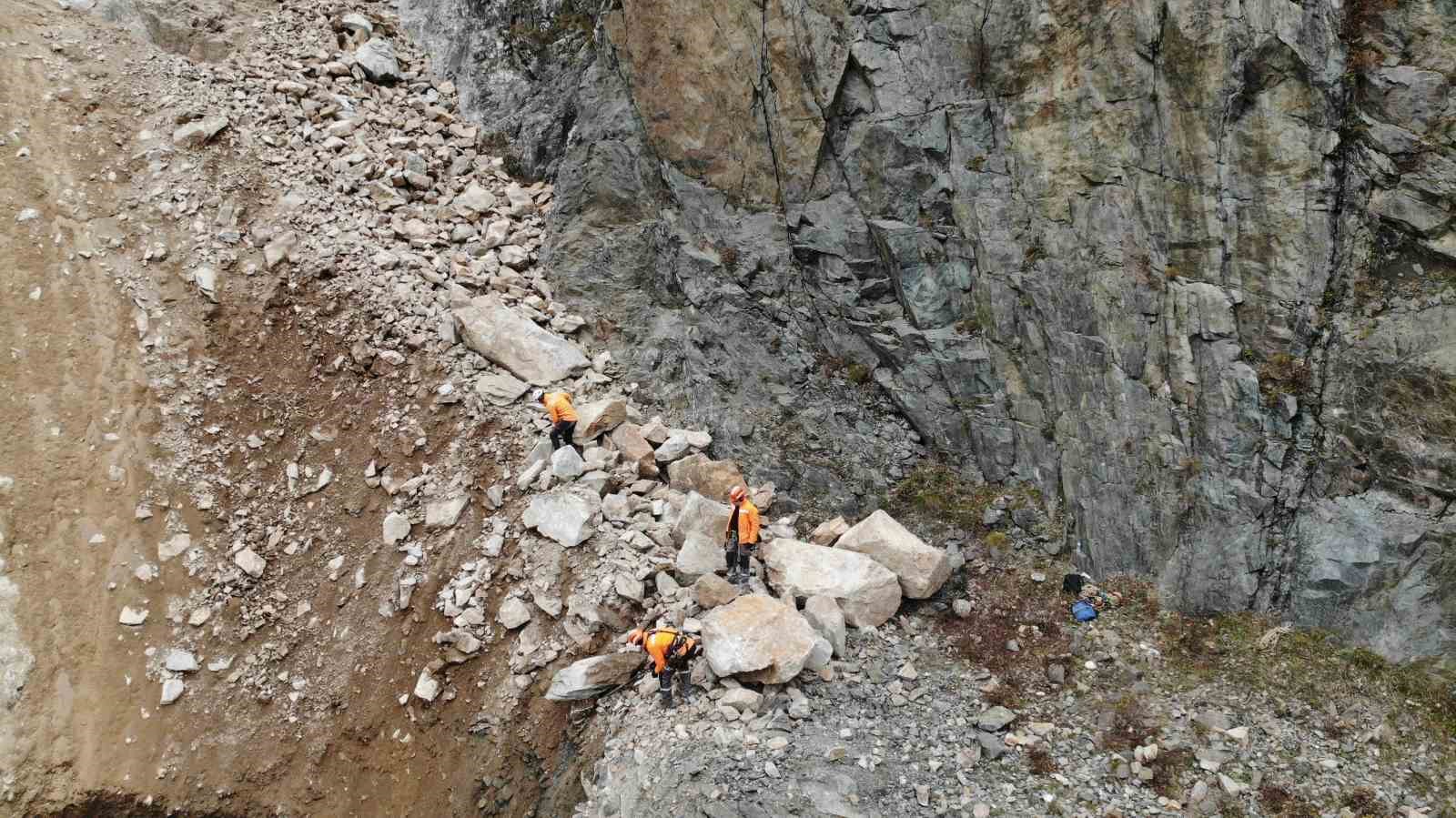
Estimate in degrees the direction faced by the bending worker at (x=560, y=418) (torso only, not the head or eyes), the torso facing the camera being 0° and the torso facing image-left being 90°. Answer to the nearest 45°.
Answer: approximately 90°

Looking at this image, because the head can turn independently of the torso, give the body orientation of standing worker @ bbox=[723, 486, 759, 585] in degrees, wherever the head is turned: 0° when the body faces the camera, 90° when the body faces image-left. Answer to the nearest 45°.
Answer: approximately 45°

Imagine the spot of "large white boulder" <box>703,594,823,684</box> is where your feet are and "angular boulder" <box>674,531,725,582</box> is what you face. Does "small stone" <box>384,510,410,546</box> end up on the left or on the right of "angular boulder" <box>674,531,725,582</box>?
left

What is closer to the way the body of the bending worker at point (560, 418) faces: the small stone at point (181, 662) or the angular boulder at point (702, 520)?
the small stone
